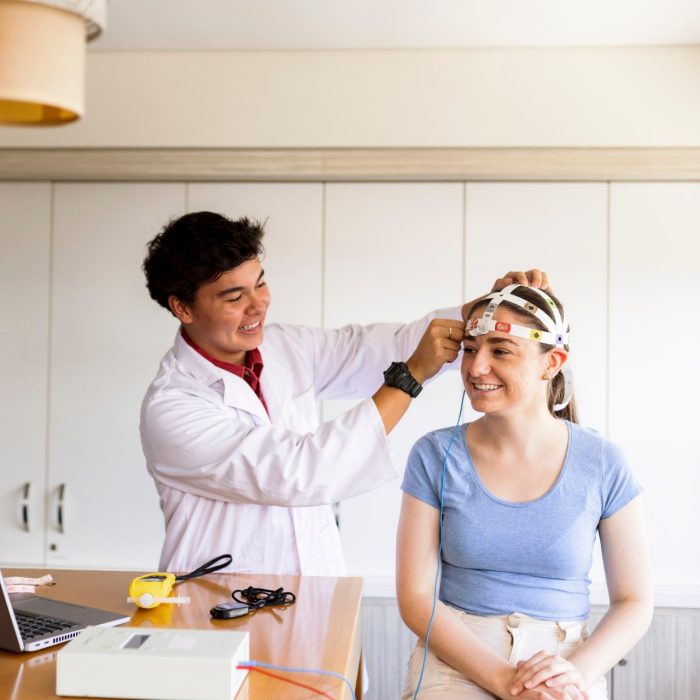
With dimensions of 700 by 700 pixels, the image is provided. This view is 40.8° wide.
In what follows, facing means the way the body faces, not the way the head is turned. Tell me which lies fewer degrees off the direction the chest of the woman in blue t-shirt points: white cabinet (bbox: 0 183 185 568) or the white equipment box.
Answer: the white equipment box

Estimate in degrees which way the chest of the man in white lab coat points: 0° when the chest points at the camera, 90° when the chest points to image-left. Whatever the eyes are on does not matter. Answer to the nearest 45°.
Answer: approximately 315°

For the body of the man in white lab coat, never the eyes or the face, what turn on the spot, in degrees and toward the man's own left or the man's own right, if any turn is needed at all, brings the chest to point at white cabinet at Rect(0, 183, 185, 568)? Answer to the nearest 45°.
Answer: approximately 180°

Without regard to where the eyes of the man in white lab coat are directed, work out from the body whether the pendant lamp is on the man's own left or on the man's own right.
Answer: on the man's own right

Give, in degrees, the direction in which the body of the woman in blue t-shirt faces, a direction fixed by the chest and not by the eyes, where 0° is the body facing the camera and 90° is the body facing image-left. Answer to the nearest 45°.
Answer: approximately 0°

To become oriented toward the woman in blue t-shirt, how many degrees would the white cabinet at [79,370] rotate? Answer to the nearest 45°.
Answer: approximately 45° to its left

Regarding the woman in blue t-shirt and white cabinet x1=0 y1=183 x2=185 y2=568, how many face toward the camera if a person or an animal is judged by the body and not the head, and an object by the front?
2
